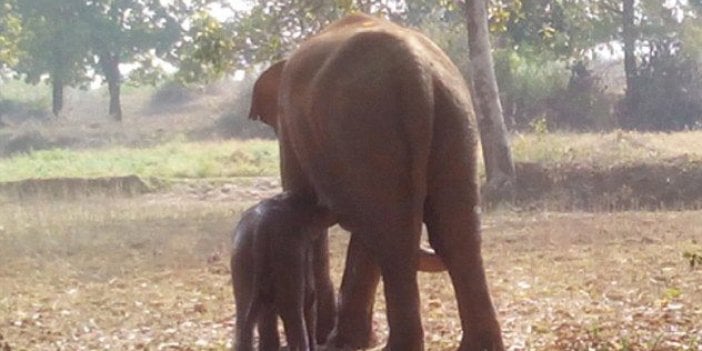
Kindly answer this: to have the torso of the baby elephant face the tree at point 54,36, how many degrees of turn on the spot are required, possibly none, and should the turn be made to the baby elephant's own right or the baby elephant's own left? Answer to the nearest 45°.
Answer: approximately 45° to the baby elephant's own left

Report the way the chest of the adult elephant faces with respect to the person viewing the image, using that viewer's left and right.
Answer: facing away from the viewer and to the left of the viewer

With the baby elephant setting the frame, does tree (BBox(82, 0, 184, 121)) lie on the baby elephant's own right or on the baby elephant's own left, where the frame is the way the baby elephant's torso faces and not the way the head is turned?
on the baby elephant's own left

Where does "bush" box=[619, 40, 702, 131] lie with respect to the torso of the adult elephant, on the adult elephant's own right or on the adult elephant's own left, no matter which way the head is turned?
on the adult elephant's own right

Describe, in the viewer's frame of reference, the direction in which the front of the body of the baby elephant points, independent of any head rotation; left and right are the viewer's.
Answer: facing away from the viewer and to the right of the viewer

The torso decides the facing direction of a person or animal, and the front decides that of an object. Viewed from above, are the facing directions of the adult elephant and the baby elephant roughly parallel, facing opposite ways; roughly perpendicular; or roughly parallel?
roughly perpendicular
